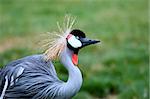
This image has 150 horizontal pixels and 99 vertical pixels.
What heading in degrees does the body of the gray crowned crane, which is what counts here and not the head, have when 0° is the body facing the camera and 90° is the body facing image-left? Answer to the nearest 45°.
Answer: approximately 270°
